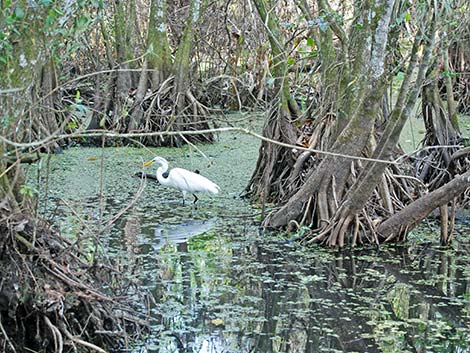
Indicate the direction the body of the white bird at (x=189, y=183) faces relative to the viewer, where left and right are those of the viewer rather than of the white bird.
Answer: facing to the left of the viewer
